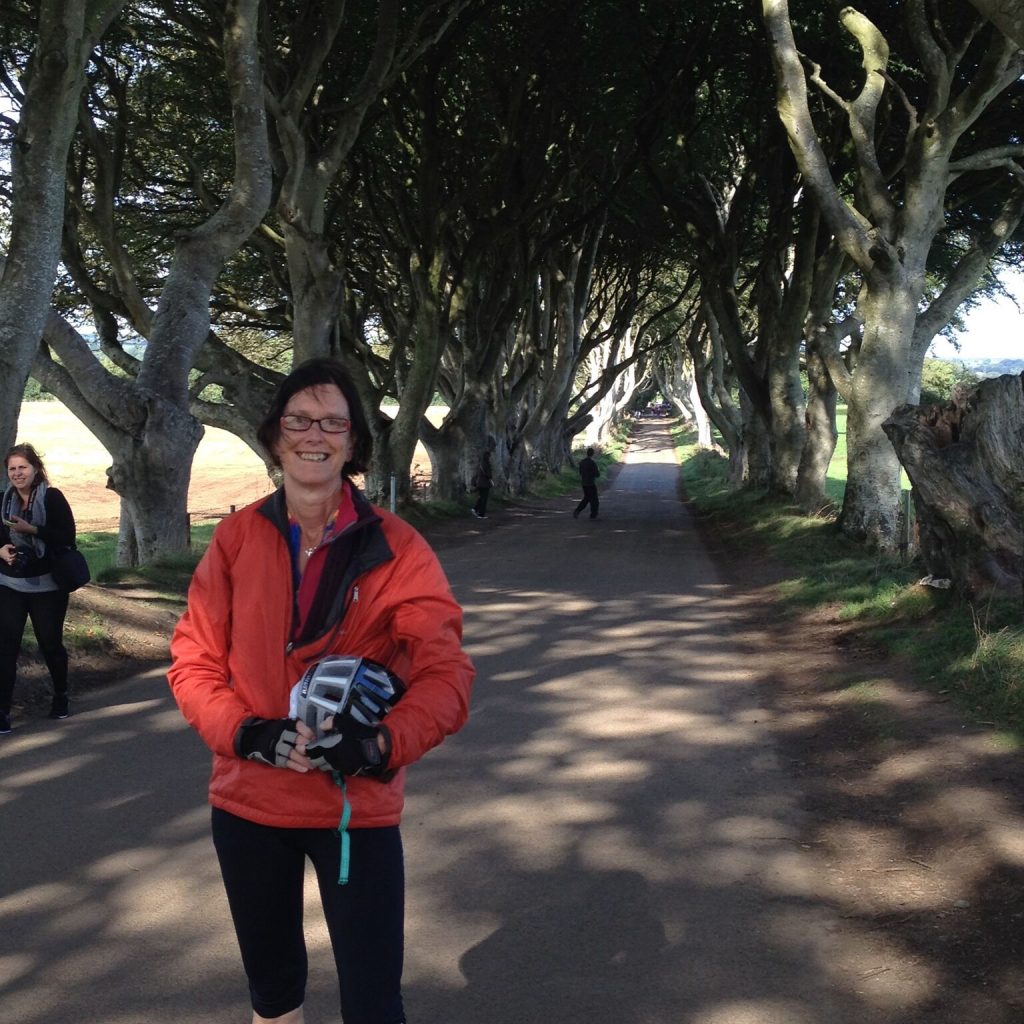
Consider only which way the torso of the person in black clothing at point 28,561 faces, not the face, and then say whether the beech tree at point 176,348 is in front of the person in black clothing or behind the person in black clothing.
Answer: behind

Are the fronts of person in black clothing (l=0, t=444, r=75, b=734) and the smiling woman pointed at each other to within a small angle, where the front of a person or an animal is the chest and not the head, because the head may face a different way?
no

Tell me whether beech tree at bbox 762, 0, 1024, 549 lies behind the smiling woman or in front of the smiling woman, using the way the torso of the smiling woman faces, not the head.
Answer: behind

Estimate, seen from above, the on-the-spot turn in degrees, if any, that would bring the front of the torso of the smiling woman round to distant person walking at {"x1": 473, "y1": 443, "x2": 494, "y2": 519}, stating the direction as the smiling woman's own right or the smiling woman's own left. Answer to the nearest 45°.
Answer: approximately 180°

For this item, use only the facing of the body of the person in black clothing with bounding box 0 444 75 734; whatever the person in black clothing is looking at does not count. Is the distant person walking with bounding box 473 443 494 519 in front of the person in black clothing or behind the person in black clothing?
behind

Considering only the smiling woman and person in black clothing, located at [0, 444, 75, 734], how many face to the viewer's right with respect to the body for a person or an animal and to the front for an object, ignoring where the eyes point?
0

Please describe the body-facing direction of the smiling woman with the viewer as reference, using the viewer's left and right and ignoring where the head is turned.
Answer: facing the viewer

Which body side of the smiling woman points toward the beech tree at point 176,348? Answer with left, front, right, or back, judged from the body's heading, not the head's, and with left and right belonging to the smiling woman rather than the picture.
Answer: back

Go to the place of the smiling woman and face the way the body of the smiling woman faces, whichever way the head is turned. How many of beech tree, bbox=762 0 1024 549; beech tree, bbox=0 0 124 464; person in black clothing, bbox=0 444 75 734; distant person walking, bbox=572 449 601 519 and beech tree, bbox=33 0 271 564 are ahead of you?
0

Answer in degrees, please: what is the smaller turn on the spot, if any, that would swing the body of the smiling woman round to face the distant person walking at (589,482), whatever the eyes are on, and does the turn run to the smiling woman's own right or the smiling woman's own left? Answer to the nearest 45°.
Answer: approximately 180°

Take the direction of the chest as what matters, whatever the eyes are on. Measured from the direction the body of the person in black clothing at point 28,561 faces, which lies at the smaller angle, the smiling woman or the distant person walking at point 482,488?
the smiling woman

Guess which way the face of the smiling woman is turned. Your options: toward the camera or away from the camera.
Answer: toward the camera

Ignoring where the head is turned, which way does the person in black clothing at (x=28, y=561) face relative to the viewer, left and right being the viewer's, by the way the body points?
facing the viewer and to the left of the viewer

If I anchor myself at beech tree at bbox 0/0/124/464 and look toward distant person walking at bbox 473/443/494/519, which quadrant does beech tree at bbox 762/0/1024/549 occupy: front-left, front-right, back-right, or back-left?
front-right

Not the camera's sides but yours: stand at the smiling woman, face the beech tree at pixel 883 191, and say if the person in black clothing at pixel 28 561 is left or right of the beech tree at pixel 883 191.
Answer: left

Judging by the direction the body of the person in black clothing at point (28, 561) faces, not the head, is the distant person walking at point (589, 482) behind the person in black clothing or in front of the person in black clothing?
behind

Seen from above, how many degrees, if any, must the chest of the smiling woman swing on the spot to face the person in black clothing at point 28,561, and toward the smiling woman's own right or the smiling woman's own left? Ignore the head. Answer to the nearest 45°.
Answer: approximately 180°

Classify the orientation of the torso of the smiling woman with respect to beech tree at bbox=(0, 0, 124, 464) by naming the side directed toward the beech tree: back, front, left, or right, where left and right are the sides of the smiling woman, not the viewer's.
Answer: back

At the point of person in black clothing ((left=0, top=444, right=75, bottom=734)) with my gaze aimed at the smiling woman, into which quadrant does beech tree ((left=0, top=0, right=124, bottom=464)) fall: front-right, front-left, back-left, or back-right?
back-left

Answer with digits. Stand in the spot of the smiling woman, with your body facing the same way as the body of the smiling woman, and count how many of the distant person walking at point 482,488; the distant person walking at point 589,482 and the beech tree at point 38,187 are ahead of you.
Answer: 0
